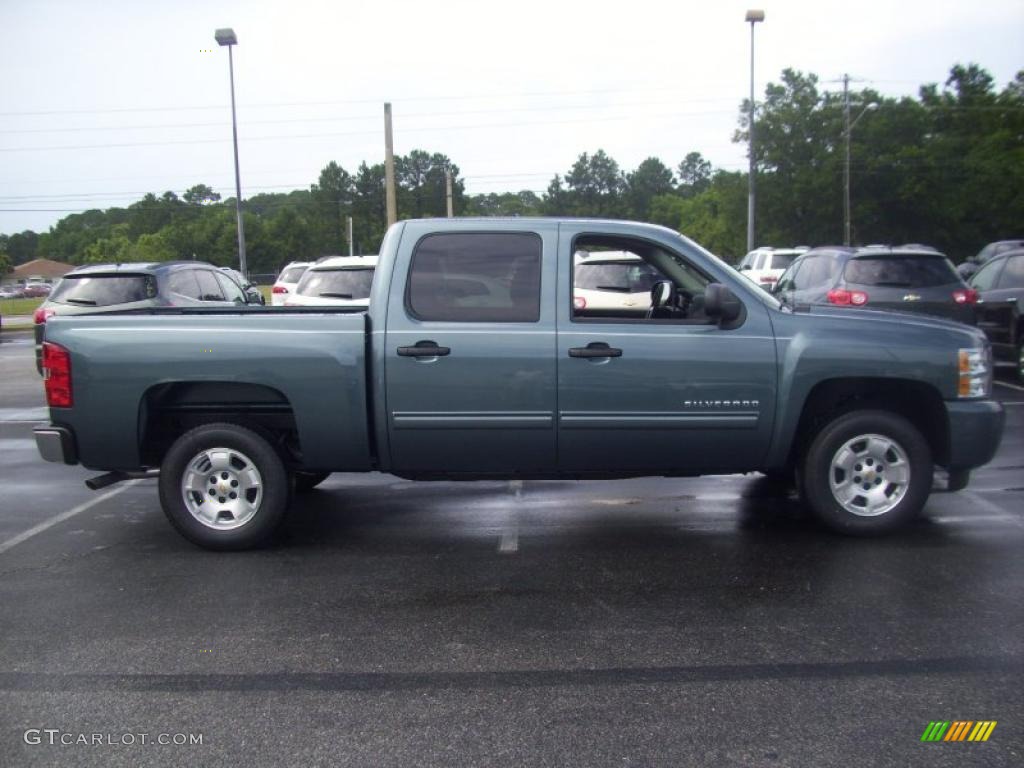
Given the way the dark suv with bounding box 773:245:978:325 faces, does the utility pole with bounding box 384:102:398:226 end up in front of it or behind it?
in front

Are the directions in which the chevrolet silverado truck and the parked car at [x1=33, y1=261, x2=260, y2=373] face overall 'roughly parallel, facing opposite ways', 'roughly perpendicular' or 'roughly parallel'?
roughly perpendicular

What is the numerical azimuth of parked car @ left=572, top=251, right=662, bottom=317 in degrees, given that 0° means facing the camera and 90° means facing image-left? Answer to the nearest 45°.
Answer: approximately 180°

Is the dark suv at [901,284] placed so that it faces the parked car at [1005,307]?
no

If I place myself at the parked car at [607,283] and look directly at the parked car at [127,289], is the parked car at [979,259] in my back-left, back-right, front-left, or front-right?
back-right

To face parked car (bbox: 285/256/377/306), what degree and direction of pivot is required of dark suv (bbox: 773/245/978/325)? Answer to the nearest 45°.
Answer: approximately 45° to its left

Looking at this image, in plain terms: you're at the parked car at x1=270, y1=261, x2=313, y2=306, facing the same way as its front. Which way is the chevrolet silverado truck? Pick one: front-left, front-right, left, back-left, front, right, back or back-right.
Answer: back-right

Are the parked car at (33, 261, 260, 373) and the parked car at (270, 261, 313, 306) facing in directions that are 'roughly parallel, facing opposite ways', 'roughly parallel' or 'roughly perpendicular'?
roughly parallel

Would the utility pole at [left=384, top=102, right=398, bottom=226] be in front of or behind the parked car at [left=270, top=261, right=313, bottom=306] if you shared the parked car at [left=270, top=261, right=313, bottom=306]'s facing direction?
in front

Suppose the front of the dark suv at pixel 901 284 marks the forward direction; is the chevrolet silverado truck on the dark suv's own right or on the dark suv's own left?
on the dark suv's own left

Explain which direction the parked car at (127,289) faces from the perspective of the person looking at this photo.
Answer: facing away from the viewer and to the right of the viewer

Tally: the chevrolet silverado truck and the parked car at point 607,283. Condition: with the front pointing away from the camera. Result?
1

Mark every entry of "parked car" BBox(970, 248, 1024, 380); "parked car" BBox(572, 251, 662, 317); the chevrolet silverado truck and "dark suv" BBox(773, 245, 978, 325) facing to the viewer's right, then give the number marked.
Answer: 1

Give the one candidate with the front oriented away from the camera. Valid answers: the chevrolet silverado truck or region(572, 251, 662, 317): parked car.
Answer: the parked car

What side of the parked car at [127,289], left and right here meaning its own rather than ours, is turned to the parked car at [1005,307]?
right

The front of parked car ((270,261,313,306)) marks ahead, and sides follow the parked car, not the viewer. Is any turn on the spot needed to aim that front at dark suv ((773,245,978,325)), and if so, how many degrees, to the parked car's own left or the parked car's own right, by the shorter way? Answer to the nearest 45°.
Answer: approximately 90° to the parked car's own right

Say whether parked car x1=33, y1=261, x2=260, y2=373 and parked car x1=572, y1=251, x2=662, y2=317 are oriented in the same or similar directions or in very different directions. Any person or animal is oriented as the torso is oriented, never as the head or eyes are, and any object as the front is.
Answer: same or similar directions

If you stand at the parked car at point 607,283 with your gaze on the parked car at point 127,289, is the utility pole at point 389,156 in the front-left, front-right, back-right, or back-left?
front-right

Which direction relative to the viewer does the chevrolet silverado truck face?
to the viewer's right

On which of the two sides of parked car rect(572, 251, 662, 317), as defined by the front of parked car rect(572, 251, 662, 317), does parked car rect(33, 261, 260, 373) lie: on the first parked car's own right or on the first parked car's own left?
on the first parked car's own left

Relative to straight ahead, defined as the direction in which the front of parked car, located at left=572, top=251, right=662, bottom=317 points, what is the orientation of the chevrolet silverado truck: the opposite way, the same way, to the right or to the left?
to the right
